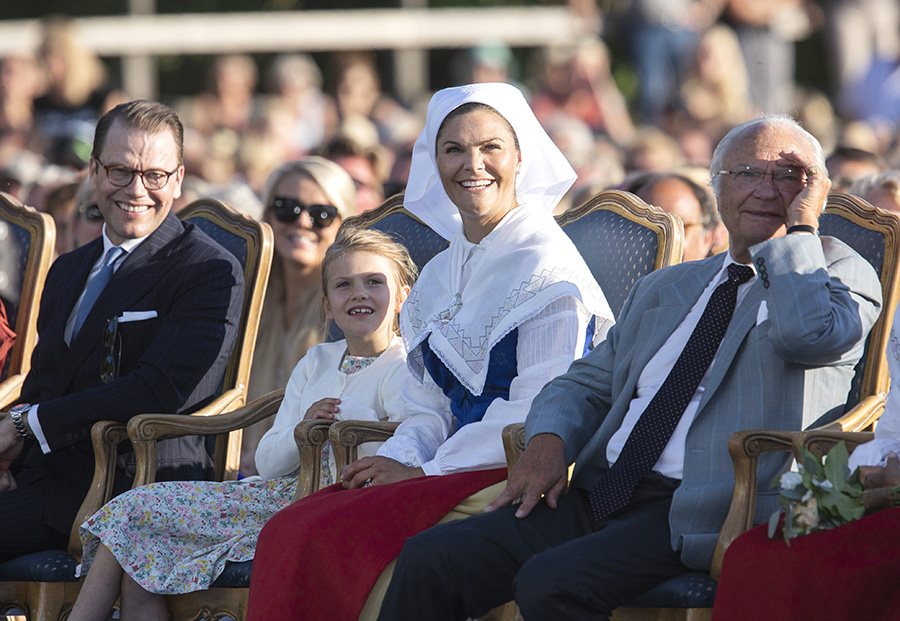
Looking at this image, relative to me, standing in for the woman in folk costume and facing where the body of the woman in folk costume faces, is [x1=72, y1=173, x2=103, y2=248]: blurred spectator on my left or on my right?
on my right

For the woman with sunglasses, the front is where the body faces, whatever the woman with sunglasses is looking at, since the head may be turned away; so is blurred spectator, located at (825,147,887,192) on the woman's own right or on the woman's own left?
on the woman's own left

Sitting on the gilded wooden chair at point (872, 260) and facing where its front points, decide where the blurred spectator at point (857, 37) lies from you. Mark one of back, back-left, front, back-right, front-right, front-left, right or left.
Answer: back-right

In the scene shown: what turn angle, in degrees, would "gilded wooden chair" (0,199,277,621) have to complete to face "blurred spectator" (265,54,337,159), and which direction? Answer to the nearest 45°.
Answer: approximately 135° to its right

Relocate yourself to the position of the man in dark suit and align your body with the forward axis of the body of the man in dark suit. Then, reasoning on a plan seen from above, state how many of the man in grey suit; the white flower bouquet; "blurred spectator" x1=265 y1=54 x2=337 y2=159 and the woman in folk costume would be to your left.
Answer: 3

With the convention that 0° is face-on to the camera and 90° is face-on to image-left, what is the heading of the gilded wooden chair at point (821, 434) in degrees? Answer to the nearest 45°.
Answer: approximately 45°

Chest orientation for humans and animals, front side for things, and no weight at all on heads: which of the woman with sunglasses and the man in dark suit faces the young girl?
the woman with sunglasses

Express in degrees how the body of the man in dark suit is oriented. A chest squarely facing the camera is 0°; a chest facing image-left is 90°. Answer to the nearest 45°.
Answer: approximately 45°

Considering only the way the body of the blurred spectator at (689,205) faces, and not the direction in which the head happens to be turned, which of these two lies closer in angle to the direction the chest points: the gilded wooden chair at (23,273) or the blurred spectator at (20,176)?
the gilded wooden chair

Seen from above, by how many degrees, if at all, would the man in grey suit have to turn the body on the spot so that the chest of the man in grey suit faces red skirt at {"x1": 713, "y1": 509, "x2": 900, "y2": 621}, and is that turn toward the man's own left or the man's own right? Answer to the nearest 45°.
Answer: approximately 90° to the man's own left

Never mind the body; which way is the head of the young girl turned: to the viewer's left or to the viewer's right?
to the viewer's right

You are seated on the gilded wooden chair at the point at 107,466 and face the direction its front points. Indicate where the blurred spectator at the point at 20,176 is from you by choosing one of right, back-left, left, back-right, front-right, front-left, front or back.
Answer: back-right

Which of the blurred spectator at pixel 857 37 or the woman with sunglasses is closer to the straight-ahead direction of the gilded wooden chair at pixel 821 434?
the woman with sunglasses

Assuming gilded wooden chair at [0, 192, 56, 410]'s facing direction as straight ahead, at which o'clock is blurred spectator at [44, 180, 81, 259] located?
The blurred spectator is roughly at 5 o'clock from the gilded wooden chair.
